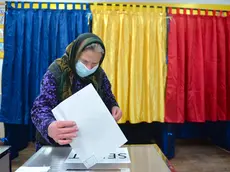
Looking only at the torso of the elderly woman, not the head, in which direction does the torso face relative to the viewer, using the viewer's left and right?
facing the viewer and to the right of the viewer

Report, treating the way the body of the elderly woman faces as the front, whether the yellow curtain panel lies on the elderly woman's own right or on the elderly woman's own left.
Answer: on the elderly woman's own left

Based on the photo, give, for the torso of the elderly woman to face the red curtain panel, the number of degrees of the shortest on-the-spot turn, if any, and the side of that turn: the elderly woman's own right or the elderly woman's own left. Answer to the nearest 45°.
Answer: approximately 90° to the elderly woman's own left
